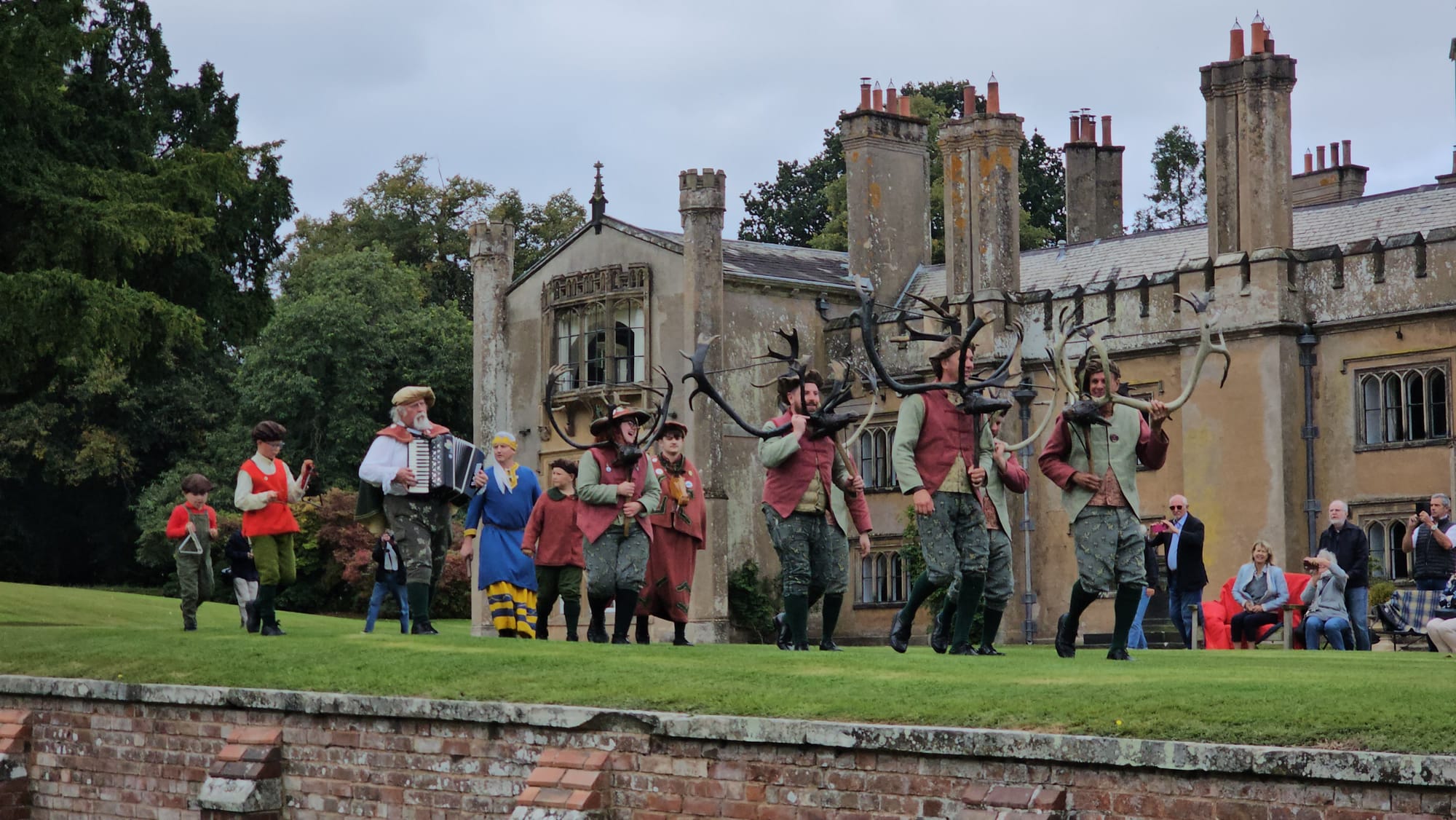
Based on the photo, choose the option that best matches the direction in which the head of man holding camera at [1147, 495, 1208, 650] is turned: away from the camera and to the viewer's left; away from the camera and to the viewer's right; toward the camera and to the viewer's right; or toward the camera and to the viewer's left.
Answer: toward the camera and to the viewer's left

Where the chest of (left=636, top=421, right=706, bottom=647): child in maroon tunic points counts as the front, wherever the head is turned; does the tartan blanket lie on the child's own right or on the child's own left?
on the child's own left

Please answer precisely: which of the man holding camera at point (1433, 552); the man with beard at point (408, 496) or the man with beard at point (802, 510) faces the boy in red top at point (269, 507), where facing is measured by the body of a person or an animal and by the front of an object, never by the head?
the man holding camera

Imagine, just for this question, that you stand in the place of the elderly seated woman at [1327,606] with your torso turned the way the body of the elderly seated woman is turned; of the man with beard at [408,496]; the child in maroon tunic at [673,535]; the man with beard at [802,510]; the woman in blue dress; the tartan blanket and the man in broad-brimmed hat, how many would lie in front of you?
5

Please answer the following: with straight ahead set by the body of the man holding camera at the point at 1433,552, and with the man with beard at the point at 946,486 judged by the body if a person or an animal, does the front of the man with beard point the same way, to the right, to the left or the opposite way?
to the left

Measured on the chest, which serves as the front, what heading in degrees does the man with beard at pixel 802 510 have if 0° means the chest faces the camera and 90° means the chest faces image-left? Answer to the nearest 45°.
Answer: approximately 315°

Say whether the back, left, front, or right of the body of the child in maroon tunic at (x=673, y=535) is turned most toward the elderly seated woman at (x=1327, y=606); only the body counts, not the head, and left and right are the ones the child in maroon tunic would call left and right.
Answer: left

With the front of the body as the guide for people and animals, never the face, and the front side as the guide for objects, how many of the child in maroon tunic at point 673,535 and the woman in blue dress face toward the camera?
2

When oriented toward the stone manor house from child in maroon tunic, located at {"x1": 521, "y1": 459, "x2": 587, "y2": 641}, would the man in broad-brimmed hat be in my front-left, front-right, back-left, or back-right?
back-right

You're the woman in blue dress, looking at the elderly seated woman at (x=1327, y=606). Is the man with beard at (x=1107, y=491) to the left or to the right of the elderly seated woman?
right

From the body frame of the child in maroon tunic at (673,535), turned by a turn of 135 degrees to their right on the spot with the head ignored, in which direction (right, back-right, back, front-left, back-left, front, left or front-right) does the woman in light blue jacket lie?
right

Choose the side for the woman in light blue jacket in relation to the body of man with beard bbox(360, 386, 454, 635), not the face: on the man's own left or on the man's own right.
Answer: on the man's own left

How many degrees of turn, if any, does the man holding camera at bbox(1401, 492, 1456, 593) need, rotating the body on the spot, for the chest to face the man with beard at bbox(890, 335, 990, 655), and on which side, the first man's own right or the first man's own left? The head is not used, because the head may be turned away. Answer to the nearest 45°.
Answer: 0° — they already face them
